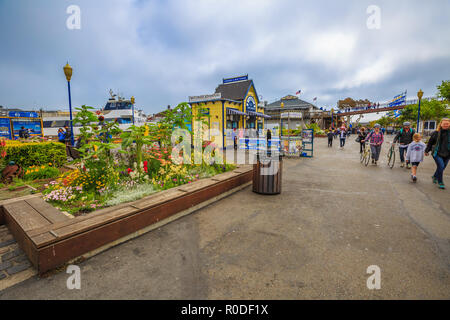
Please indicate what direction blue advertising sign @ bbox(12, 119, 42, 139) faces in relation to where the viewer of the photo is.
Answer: facing the viewer

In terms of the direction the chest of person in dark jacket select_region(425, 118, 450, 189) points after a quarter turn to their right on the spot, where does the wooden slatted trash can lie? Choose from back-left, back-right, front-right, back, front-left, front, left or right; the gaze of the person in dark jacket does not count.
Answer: front-left

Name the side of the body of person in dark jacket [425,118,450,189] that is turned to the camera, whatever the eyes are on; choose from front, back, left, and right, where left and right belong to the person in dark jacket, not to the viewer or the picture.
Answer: front

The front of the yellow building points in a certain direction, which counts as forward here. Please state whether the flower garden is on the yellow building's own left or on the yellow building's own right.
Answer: on the yellow building's own right

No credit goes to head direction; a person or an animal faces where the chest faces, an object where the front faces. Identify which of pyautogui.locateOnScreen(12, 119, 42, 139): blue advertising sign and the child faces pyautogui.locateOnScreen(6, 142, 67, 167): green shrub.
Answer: the blue advertising sign

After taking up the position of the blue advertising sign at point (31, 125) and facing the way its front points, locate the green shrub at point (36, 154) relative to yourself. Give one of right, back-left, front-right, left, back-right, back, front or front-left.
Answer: front

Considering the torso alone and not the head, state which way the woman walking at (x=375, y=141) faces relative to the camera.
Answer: toward the camera

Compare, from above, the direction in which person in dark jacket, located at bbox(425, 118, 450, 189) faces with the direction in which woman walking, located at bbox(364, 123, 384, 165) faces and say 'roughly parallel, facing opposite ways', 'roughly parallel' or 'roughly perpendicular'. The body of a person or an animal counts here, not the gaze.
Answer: roughly parallel

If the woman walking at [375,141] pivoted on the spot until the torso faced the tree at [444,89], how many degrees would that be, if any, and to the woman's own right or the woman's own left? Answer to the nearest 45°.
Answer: approximately 180°
